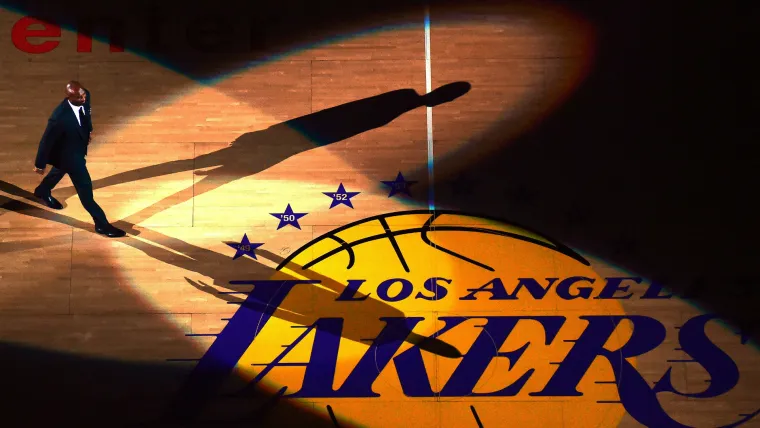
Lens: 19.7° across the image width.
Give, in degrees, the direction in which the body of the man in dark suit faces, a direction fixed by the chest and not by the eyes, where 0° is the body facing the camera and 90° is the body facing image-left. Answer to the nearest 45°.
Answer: approximately 315°
